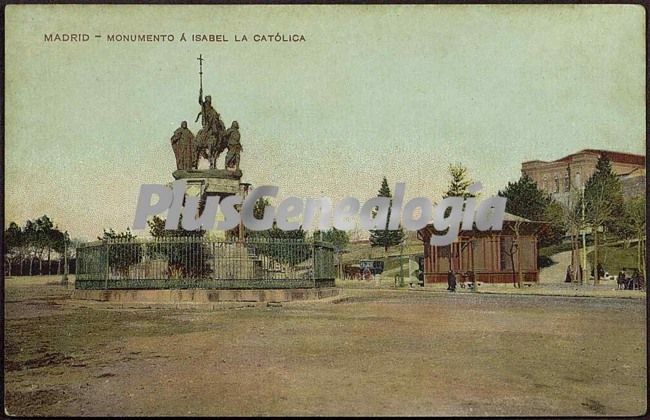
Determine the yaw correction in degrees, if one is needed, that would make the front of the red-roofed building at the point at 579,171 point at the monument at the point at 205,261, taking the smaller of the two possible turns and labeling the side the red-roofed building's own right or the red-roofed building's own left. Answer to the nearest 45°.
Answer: approximately 45° to the red-roofed building's own right

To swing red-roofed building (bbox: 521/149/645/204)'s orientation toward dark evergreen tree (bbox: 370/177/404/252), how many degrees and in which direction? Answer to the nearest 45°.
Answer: approximately 45° to its right

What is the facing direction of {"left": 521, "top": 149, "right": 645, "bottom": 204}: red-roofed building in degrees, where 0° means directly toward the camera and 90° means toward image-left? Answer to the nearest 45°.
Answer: approximately 45°
